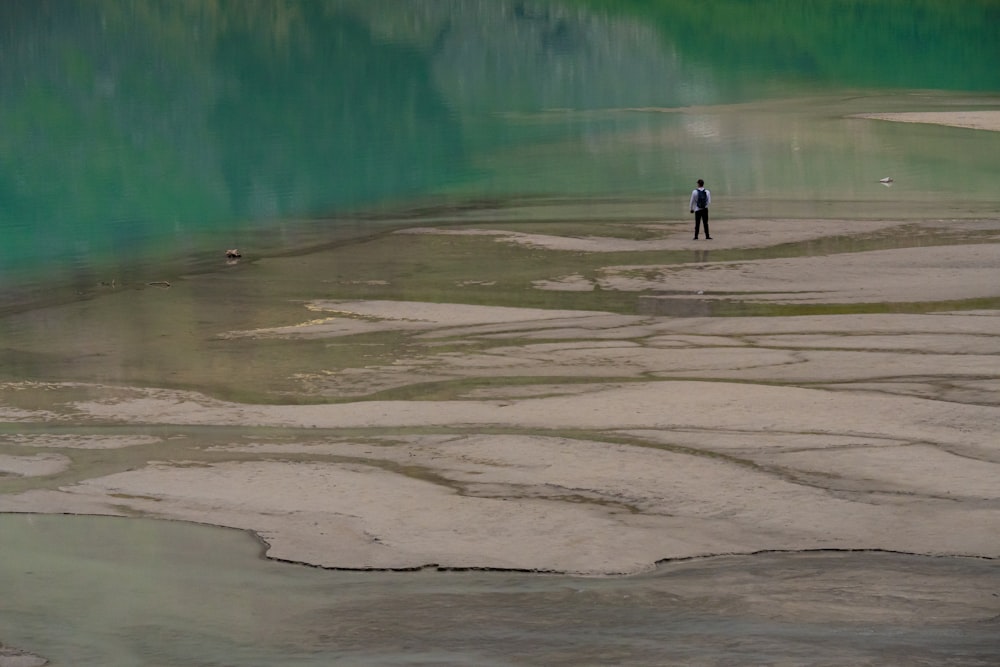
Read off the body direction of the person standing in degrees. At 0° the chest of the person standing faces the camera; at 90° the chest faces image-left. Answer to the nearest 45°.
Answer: approximately 180°
